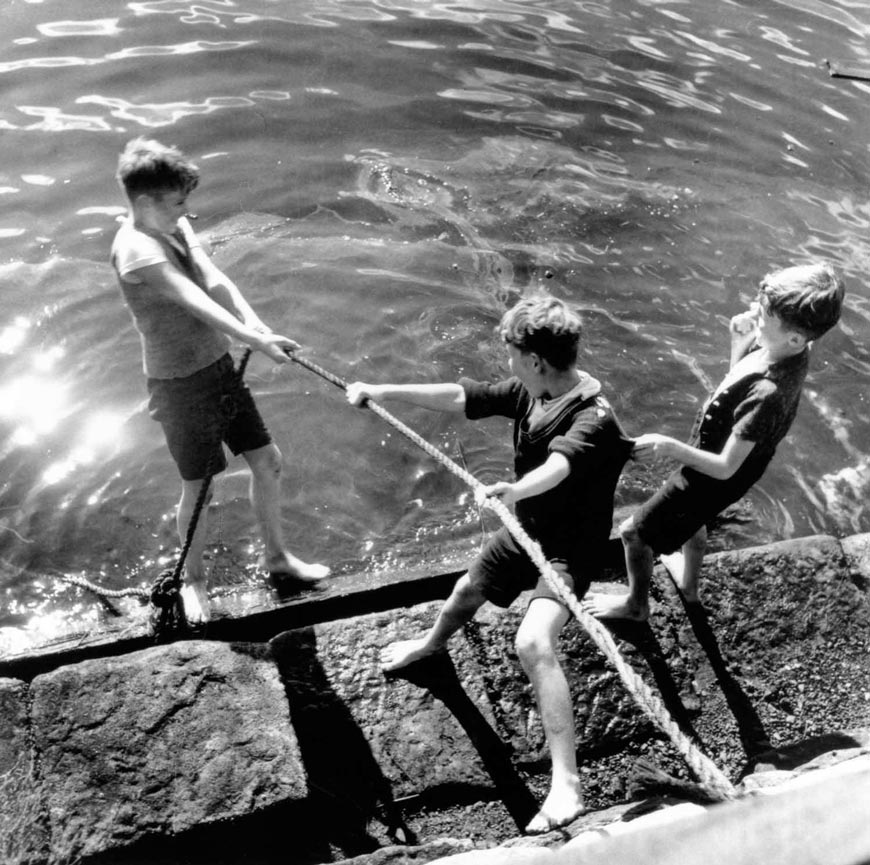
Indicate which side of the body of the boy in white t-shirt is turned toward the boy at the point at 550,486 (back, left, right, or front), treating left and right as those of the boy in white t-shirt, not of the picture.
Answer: front

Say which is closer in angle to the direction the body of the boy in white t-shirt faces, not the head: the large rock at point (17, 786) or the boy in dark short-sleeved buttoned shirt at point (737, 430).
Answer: the boy in dark short-sleeved buttoned shirt

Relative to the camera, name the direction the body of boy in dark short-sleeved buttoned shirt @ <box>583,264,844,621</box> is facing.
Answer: to the viewer's left

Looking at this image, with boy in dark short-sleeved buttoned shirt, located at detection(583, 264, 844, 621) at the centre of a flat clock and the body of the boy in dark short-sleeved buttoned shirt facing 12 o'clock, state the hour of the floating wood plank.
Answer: The floating wood plank is roughly at 3 o'clock from the boy in dark short-sleeved buttoned shirt.

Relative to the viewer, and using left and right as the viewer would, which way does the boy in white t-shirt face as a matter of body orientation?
facing the viewer and to the right of the viewer

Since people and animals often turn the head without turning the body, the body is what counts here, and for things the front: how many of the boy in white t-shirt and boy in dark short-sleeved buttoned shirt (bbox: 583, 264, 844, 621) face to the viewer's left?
1

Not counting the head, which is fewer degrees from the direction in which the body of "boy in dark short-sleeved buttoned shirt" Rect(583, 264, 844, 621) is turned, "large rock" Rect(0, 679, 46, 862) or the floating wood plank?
the large rock

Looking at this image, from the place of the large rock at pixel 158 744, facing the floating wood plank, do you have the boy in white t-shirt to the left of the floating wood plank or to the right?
left

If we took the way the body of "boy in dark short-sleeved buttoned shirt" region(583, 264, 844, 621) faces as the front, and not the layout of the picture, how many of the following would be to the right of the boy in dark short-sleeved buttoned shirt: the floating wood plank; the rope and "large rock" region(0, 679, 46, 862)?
1

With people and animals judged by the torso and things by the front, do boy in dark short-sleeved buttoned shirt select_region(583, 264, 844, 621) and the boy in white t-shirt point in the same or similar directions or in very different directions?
very different directions

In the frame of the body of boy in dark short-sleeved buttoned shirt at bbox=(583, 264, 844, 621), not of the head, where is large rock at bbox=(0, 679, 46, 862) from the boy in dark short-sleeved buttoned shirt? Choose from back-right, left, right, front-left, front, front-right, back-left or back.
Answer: front-left

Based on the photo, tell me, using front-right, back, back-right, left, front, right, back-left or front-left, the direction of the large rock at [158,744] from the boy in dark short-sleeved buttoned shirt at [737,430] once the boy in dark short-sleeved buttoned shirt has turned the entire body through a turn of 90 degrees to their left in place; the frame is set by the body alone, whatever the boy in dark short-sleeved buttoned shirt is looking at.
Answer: front-right

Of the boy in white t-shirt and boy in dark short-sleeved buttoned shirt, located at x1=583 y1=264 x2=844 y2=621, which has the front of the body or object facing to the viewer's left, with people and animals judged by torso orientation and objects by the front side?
the boy in dark short-sleeved buttoned shirt
